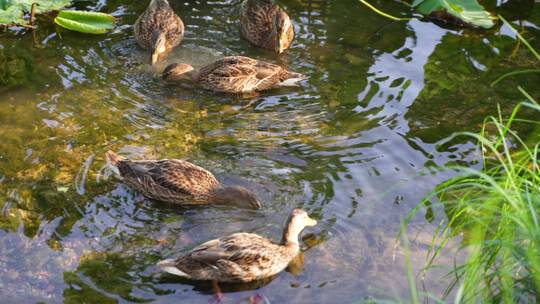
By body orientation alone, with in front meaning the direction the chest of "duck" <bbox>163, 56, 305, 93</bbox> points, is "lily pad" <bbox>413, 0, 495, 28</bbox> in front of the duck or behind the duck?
behind

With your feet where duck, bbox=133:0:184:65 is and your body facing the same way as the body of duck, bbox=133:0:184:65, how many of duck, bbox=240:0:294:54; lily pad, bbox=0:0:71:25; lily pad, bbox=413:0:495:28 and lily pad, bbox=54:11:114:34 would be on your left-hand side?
2

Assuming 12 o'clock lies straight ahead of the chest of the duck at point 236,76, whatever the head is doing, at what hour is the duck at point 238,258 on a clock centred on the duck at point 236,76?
the duck at point 238,258 is roughly at 9 o'clock from the duck at point 236,76.

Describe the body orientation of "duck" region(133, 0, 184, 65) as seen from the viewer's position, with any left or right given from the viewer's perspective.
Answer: facing the viewer

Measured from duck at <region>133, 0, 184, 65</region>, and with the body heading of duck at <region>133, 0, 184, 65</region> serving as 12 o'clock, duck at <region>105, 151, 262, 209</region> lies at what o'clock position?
duck at <region>105, 151, 262, 209</region> is roughly at 12 o'clock from duck at <region>133, 0, 184, 65</region>.

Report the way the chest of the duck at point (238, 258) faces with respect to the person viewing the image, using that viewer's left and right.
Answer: facing to the right of the viewer

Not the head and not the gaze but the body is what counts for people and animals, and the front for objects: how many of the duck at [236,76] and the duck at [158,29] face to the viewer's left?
1

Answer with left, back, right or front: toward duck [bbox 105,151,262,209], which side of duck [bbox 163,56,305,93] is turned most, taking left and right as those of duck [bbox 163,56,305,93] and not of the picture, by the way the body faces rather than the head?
left

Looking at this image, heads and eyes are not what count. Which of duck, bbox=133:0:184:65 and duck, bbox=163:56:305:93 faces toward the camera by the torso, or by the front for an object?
duck, bbox=133:0:184:65

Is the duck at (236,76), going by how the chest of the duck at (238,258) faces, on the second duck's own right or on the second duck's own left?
on the second duck's own left

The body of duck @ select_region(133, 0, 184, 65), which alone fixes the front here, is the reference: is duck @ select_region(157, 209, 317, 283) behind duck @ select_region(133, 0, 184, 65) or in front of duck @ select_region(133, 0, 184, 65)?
in front

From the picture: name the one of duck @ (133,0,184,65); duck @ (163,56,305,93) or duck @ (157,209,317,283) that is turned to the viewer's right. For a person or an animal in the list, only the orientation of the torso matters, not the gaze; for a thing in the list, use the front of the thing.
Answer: duck @ (157,209,317,283)

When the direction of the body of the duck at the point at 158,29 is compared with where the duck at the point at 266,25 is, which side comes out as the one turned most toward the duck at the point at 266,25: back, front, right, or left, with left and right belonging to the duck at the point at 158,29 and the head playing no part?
left

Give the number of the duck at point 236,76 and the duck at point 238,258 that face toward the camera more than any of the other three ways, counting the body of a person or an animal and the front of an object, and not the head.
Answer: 0

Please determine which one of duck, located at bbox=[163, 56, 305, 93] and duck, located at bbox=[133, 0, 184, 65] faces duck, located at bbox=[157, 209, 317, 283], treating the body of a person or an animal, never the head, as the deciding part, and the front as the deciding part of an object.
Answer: duck, located at bbox=[133, 0, 184, 65]

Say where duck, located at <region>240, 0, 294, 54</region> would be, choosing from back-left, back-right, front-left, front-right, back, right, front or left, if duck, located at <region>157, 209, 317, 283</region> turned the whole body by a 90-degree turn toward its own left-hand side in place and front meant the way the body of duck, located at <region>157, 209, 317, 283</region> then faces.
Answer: front

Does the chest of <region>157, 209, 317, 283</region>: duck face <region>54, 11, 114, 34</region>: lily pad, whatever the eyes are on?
no

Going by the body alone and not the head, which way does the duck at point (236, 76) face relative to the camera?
to the viewer's left

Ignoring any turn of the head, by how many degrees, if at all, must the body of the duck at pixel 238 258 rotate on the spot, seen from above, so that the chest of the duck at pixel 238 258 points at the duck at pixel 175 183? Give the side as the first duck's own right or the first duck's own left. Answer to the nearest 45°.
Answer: approximately 135° to the first duck's own left

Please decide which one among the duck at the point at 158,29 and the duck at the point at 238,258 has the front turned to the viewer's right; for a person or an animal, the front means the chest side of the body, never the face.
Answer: the duck at the point at 238,258
